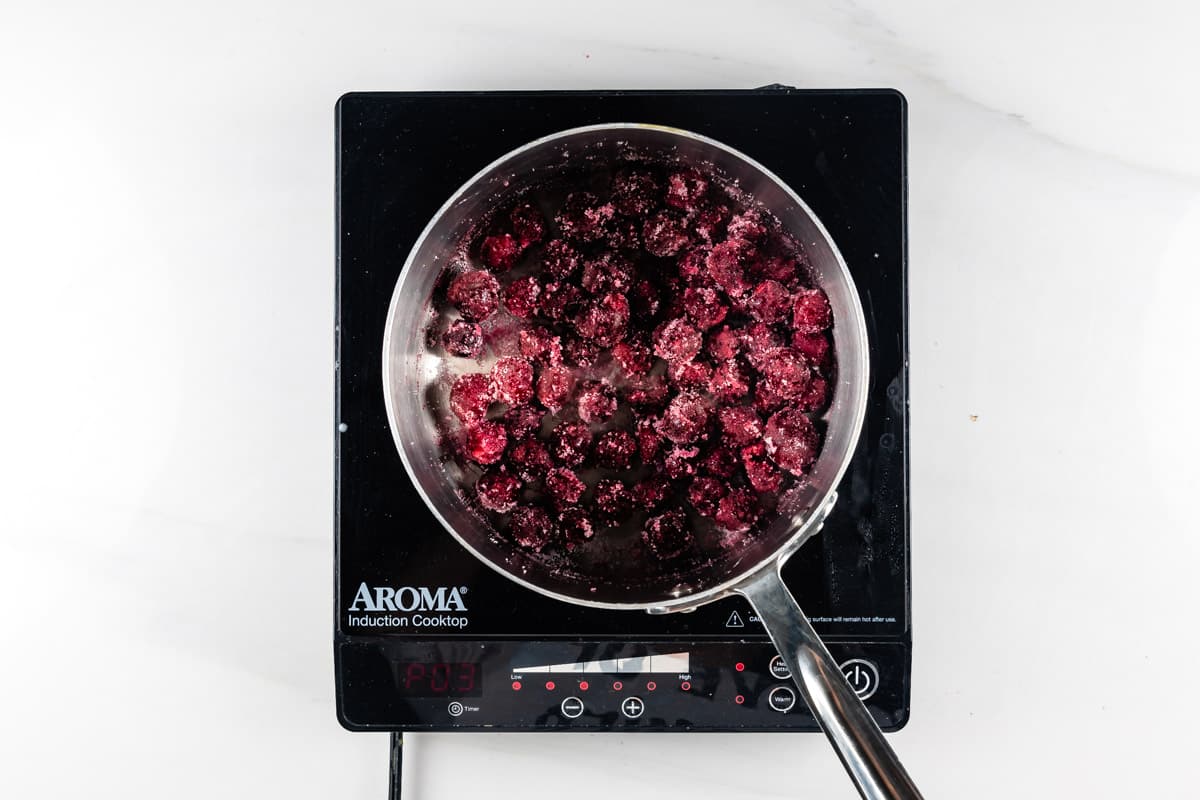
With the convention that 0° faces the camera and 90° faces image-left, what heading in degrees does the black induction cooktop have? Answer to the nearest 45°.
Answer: approximately 0°
